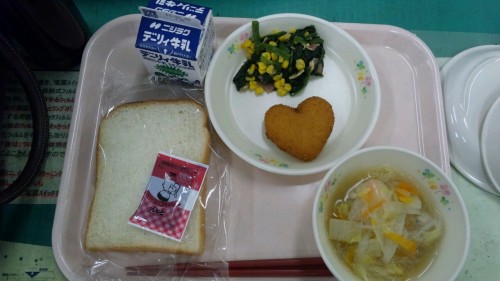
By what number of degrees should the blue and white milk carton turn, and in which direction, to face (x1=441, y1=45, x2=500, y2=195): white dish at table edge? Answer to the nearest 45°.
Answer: approximately 90° to its left

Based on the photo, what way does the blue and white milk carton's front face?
toward the camera

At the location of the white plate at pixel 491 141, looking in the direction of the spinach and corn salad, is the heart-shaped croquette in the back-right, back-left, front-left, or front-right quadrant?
front-left

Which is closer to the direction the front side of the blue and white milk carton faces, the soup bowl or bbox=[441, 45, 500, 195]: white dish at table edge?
the soup bowl

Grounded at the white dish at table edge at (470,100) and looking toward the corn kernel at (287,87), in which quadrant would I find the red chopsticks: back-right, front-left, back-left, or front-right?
front-left
